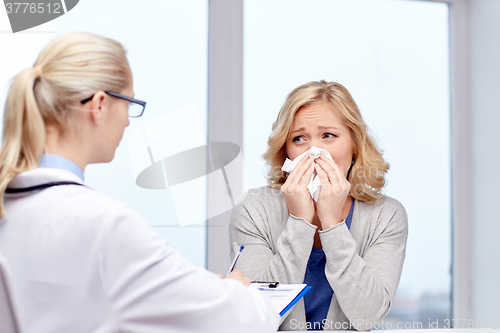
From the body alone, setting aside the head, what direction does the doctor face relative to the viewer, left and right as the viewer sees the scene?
facing away from the viewer and to the right of the viewer

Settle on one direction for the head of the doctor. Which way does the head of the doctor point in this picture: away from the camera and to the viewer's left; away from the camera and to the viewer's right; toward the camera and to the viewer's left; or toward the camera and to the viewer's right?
away from the camera and to the viewer's right

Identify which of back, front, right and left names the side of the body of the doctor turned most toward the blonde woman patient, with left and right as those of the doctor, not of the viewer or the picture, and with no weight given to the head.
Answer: front
